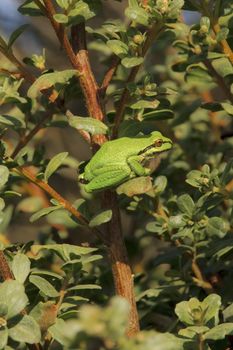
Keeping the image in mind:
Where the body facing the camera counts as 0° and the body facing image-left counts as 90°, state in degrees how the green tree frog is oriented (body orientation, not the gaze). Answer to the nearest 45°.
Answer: approximately 270°
